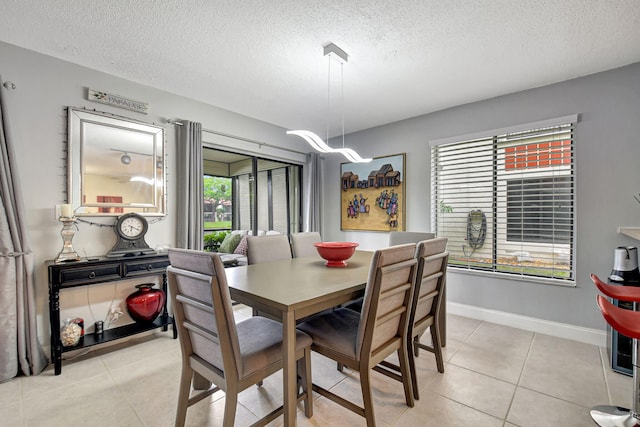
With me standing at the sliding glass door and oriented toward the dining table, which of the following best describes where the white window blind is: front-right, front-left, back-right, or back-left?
front-left

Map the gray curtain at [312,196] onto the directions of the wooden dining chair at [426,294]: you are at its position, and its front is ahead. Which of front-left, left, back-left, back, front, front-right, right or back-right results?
front

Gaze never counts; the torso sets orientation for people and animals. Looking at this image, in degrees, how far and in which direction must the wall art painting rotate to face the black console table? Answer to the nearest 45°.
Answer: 0° — it already faces it

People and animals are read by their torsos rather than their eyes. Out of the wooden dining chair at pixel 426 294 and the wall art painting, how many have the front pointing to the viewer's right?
0

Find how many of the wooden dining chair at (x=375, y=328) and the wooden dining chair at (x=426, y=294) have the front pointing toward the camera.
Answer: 0

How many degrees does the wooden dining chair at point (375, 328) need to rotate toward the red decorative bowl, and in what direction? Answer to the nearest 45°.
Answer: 0° — it already faces it

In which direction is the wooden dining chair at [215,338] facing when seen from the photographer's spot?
facing away from the viewer and to the right of the viewer

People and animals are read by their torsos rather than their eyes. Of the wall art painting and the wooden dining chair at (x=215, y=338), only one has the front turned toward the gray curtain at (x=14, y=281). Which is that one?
the wall art painting

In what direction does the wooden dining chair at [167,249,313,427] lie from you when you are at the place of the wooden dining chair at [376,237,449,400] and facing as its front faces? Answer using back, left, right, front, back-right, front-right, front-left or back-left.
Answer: left

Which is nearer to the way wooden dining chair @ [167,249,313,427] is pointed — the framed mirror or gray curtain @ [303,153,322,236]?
the gray curtain

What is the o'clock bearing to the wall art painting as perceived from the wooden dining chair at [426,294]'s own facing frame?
The wall art painting is roughly at 1 o'clock from the wooden dining chair.

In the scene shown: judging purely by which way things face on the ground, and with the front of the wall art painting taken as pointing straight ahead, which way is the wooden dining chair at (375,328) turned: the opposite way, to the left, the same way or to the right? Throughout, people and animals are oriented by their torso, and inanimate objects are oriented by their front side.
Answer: to the right

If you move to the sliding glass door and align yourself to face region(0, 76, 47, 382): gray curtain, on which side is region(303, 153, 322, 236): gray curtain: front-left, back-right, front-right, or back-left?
back-left

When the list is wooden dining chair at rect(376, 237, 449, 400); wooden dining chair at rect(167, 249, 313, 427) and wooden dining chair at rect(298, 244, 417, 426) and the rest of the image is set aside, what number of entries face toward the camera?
0

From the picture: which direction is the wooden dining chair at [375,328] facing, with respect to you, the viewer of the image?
facing away from the viewer and to the left of the viewer

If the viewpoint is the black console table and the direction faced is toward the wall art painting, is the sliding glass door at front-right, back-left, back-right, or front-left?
front-left

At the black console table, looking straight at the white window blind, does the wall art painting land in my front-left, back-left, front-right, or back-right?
front-left
